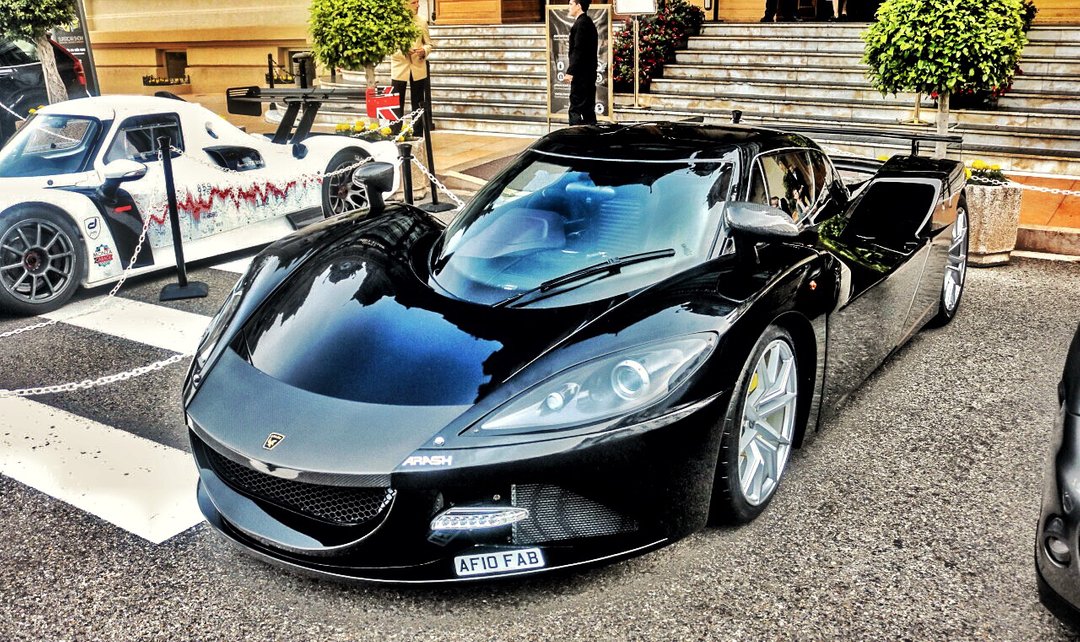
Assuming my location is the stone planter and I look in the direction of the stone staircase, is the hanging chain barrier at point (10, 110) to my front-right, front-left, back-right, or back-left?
front-left

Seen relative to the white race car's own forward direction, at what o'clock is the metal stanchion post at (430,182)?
The metal stanchion post is roughly at 6 o'clock from the white race car.

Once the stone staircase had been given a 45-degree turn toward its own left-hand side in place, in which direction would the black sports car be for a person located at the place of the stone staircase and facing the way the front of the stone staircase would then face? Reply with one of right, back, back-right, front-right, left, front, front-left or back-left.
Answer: front-right

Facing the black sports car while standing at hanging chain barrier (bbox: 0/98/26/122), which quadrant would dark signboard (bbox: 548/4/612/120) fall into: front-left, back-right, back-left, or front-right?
front-left

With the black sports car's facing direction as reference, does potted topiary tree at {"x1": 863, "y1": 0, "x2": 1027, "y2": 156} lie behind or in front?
behind

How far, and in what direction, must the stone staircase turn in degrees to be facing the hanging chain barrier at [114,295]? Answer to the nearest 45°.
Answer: approximately 45° to its right

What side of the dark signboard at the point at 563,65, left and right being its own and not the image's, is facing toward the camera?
front

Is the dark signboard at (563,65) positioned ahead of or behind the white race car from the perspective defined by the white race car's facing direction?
behind

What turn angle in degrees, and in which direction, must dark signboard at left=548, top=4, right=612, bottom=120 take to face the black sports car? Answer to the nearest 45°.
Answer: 0° — it already faces it

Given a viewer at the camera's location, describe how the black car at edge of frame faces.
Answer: facing the viewer and to the left of the viewer

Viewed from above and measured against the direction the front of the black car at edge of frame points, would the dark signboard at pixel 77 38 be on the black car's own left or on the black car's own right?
on the black car's own right

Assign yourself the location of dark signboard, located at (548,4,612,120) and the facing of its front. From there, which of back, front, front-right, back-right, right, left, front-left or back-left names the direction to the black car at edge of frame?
front
